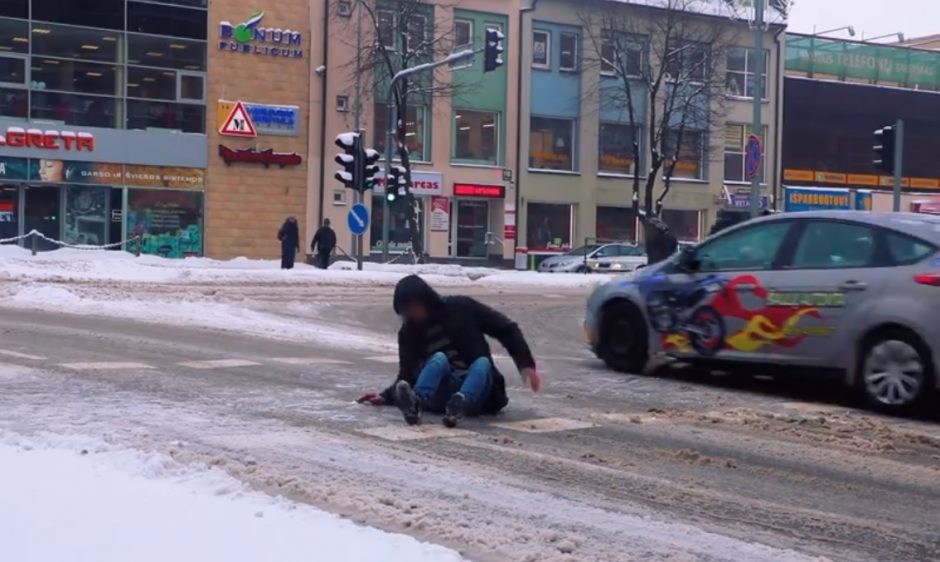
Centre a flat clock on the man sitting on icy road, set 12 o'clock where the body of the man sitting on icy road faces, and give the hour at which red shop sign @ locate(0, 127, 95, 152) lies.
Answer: The red shop sign is roughly at 4 o'clock from the man sitting on icy road.

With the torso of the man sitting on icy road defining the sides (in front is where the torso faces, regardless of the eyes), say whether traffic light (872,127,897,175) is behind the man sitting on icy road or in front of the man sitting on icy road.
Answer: behind

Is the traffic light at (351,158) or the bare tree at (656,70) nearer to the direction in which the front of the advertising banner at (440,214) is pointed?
the traffic light

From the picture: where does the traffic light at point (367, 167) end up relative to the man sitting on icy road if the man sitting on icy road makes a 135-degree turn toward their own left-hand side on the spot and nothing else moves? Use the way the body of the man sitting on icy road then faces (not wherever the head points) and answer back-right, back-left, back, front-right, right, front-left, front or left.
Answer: left

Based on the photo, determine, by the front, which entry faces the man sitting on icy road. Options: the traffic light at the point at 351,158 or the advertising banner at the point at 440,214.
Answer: the advertising banner

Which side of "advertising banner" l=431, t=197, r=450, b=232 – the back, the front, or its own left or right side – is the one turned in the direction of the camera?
front

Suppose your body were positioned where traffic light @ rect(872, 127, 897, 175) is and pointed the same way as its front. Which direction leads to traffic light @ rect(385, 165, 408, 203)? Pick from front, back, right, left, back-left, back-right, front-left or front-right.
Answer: front-right

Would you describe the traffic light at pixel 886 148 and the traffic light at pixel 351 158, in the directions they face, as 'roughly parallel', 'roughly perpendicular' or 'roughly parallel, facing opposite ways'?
roughly parallel

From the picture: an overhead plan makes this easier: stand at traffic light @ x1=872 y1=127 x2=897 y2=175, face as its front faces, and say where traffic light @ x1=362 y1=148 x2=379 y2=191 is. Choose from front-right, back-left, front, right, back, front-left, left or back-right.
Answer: front-right
